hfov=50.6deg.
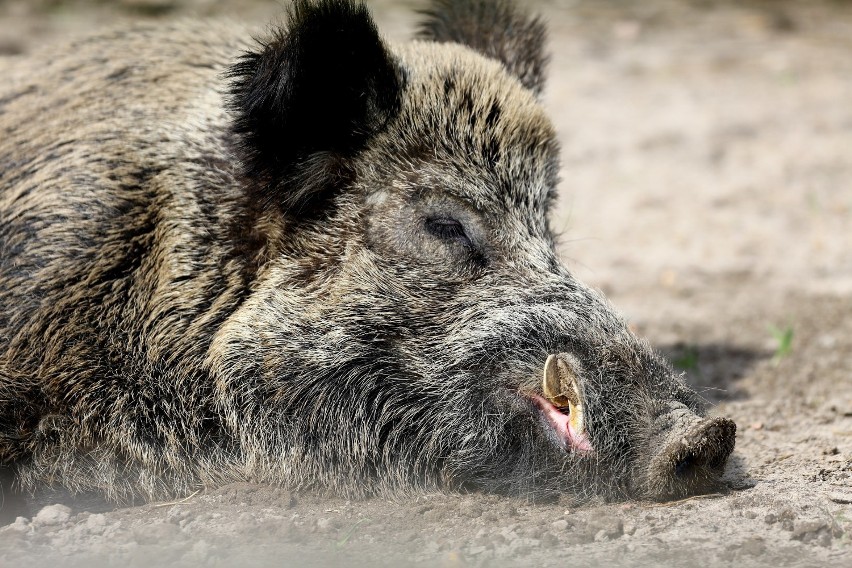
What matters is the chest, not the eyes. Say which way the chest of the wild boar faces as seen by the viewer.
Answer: to the viewer's right

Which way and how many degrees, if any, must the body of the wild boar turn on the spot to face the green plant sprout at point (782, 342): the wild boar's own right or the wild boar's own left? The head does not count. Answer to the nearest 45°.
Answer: approximately 45° to the wild boar's own left
